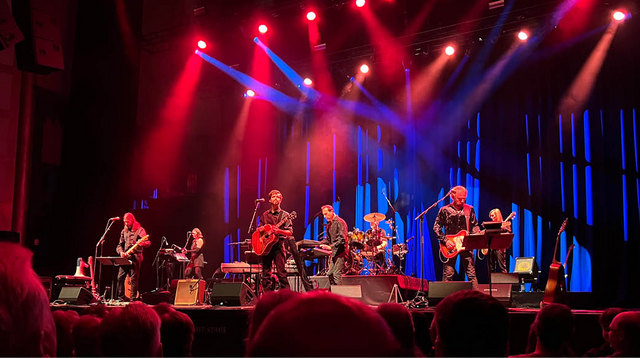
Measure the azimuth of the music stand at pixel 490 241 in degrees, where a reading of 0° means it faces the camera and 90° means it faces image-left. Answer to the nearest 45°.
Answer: approximately 180°

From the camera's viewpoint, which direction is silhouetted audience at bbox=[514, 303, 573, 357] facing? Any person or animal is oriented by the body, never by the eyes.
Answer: away from the camera

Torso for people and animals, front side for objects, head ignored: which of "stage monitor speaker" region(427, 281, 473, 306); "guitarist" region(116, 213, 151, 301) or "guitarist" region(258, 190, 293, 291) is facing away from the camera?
the stage monitor speaker

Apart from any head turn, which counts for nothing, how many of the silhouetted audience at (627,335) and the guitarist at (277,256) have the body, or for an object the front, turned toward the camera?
1

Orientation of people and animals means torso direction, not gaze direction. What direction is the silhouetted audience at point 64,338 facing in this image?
away from the camera

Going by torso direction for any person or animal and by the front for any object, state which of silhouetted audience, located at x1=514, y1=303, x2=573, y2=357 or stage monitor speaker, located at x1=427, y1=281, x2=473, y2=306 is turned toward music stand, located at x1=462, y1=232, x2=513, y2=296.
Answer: the silhouetted audience

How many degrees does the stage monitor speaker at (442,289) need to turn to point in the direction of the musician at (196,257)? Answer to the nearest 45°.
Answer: approximately 45° to its left

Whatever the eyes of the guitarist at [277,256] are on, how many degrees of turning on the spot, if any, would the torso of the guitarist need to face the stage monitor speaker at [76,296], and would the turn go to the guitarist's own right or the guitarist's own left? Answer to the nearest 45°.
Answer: approximately 90° to the guitarist's own right
